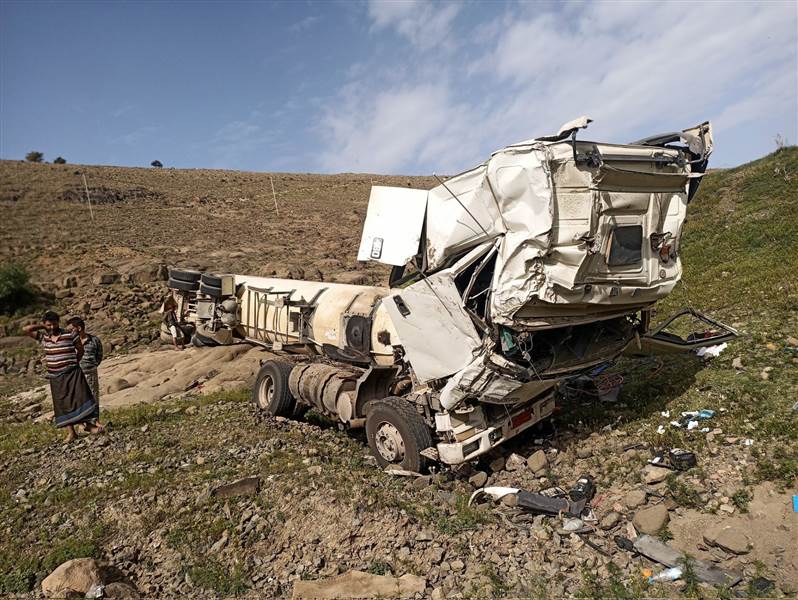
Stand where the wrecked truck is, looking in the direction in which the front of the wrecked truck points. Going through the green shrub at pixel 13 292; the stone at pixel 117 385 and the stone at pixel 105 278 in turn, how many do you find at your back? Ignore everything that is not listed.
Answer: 3

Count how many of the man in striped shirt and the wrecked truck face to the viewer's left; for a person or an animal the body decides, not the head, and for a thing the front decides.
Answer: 0

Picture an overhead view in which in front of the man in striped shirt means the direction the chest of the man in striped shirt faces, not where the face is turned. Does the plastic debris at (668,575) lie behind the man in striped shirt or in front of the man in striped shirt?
in front

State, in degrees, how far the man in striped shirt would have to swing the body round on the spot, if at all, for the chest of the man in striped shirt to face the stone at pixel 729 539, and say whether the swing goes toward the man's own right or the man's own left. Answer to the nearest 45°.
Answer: approximately 45° to the man's own left

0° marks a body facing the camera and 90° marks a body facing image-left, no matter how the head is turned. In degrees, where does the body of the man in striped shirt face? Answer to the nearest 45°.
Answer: approximately 0°

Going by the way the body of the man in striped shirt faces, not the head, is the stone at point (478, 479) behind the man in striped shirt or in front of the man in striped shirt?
in front

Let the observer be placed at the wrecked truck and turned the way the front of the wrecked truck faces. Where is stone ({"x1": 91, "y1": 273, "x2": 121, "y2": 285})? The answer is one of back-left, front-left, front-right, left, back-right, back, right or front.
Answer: back

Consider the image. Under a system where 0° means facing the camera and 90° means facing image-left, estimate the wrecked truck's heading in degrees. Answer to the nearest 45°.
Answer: approximately 315°

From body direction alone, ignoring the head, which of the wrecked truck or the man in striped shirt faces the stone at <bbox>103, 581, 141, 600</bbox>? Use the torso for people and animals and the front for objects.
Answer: the man in striped shirt

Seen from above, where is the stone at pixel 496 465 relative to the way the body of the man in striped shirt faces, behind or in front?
in front
